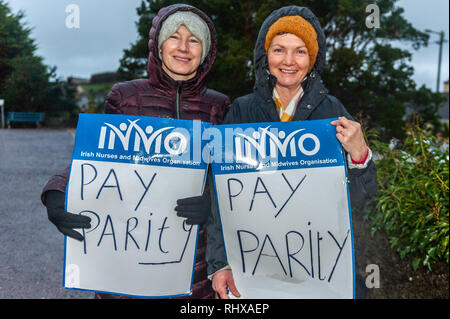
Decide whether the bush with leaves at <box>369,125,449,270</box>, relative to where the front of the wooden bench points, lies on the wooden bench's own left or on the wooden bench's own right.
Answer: on the wooden bench's own left

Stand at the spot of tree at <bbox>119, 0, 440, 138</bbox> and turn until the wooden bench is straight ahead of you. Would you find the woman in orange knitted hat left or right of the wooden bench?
left

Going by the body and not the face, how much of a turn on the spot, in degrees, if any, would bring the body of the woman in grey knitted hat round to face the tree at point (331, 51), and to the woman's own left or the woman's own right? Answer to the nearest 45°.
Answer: approximately 135° to the woman's own left

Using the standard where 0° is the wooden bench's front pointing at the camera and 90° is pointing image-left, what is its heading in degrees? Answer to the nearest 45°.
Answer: approximately 0°

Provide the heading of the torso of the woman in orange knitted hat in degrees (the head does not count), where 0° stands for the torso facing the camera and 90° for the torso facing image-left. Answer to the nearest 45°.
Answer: approximately 0°
